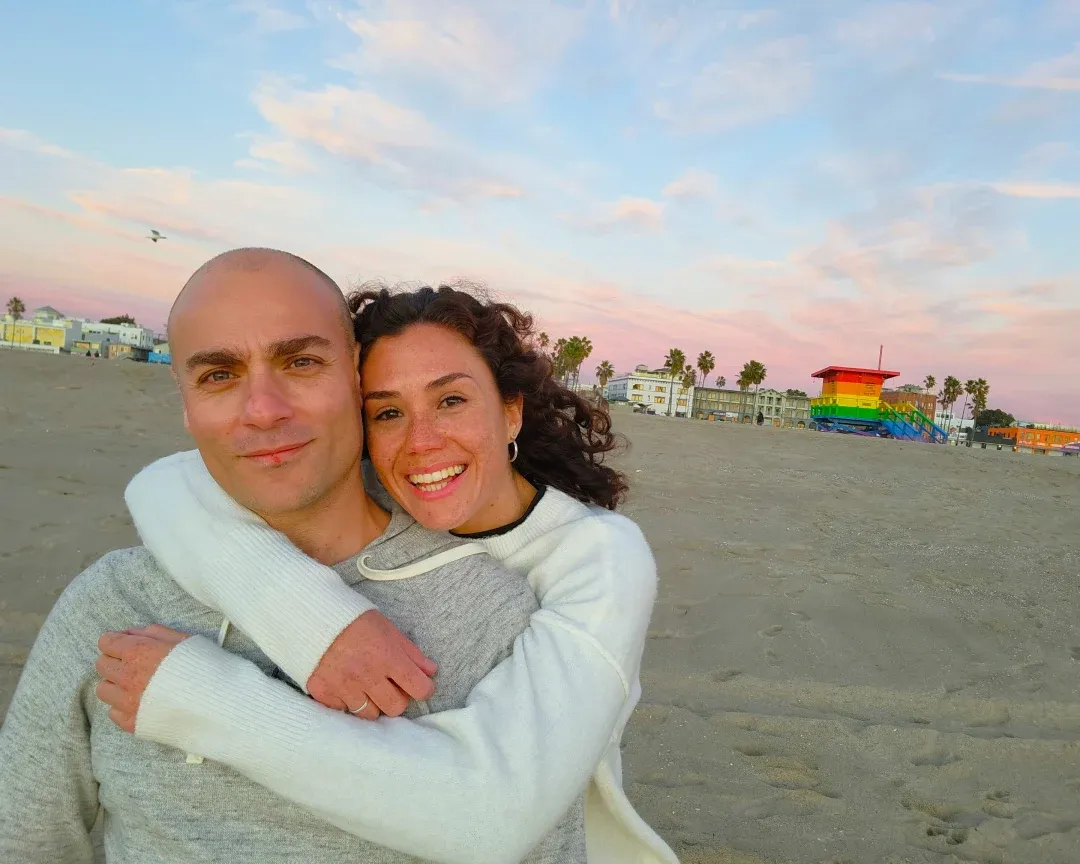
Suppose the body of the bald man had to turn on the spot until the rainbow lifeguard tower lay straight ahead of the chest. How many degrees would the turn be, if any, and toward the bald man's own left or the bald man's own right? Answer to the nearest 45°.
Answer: approximately 135° to the bald man's own left

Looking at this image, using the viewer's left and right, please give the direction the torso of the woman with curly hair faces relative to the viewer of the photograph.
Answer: facing the viewer and to the left of the viewer

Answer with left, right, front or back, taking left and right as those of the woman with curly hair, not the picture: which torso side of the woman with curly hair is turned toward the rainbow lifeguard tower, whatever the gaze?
back

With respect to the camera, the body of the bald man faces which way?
toward the camera
